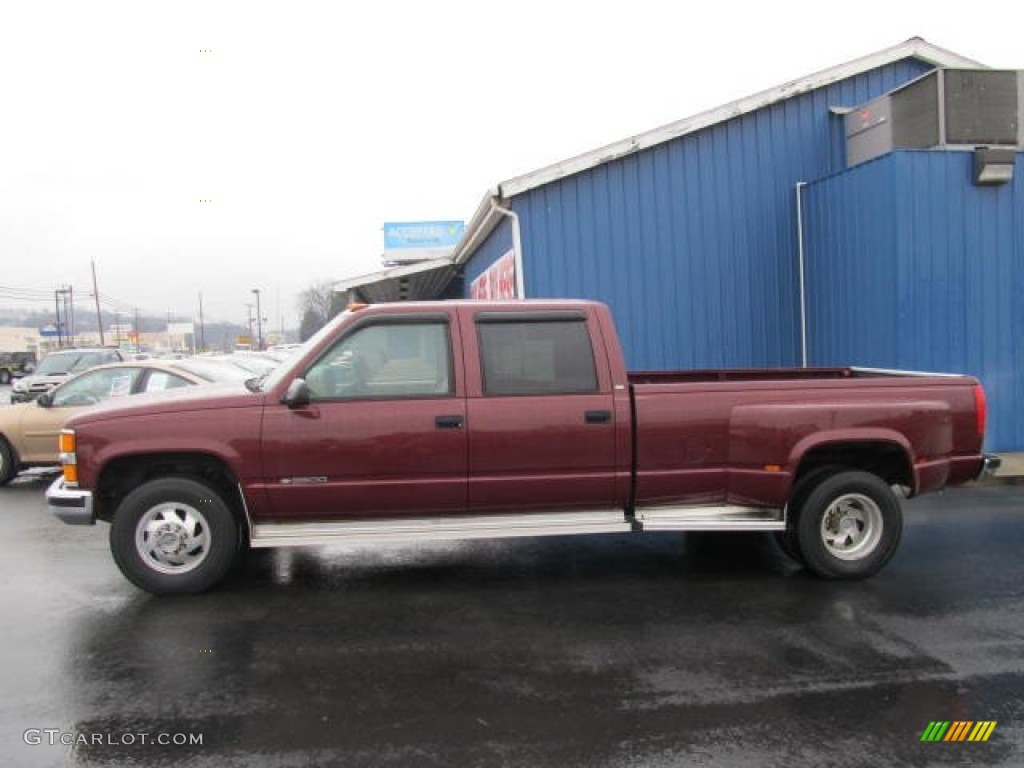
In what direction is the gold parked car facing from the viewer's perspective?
to the viewer's left

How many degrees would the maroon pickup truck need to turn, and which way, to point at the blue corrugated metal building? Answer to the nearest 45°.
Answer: approximately 135° to its right

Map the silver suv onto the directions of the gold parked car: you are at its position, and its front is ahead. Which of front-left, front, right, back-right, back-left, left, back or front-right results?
right

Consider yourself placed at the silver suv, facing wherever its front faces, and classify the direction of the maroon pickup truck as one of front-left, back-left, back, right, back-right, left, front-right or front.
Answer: front-left

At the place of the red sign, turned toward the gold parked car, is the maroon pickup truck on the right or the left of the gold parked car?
left

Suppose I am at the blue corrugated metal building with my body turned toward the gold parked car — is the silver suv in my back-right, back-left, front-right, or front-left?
front-right

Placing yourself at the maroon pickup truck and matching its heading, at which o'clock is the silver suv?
The silver suv is roughly at 2 o'clock from the maroon pickup truck.

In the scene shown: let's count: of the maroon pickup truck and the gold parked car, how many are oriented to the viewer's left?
2

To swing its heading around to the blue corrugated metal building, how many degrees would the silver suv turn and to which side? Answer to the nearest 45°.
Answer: approximately 90° to its left

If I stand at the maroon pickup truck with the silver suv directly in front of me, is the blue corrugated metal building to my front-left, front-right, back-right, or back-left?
front-right

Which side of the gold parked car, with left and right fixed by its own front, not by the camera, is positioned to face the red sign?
back

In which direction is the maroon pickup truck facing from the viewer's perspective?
to the viewer's left

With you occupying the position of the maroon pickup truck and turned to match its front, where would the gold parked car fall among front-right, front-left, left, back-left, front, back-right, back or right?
front-right

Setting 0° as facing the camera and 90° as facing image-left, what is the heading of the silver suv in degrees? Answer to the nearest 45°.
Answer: approximately 45°

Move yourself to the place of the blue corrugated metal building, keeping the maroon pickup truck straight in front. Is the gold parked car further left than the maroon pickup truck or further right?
right

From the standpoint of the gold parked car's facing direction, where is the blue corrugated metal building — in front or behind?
behind
